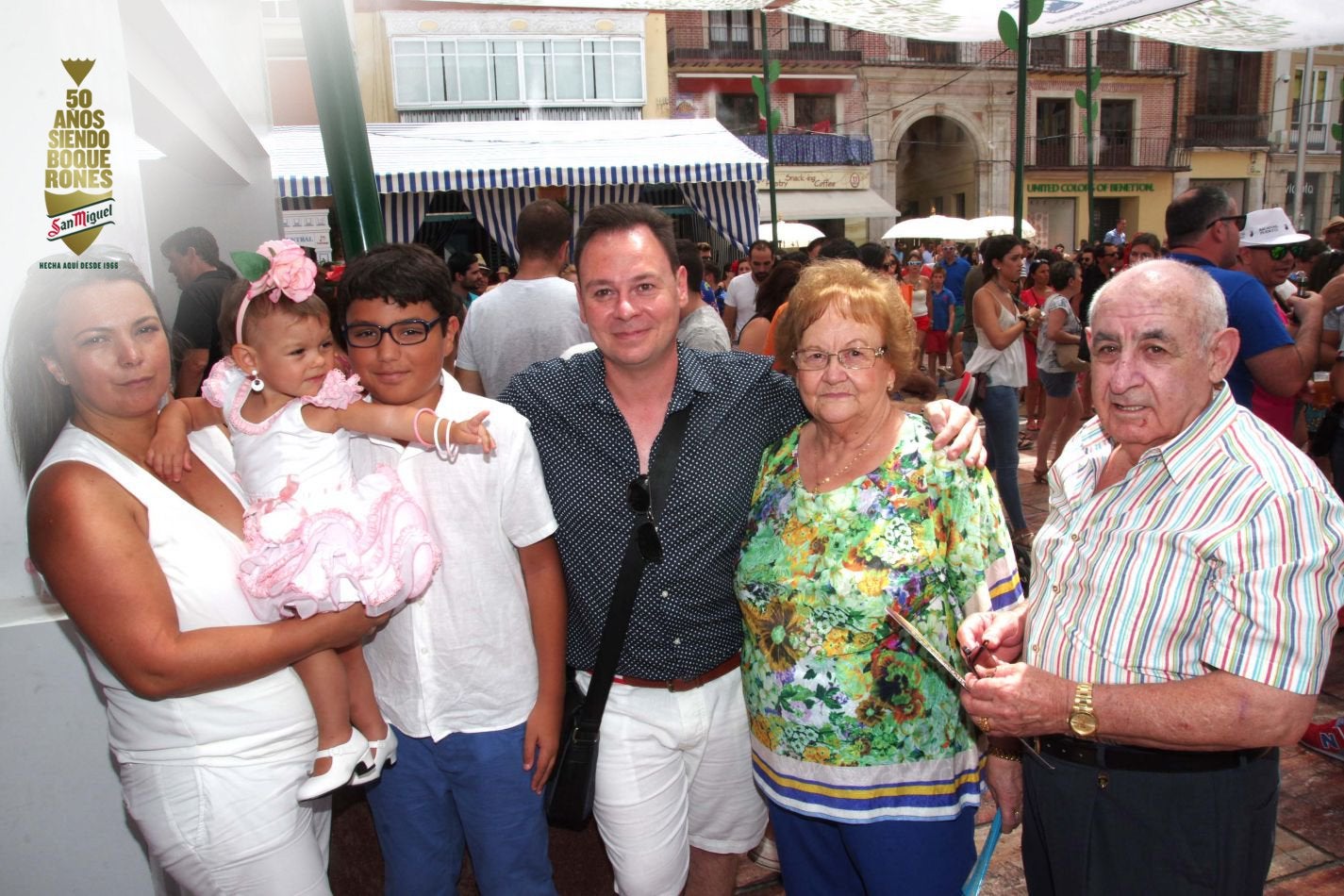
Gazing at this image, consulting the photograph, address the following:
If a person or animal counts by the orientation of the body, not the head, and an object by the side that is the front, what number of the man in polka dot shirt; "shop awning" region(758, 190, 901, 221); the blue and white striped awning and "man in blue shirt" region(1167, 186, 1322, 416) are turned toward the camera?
3

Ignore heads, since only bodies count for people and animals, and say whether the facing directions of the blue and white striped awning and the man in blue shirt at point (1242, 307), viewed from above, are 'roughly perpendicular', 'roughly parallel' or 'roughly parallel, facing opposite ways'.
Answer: roughly perpendicular

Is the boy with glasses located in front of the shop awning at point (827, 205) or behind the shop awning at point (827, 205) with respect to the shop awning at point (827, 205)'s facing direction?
in front

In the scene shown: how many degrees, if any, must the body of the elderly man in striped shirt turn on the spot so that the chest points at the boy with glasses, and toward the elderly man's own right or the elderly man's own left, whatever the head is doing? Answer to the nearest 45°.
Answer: approximately 45° to the elderly man's own right

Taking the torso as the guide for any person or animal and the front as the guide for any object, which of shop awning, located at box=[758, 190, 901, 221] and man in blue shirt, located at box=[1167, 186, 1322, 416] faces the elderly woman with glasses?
the shop awning

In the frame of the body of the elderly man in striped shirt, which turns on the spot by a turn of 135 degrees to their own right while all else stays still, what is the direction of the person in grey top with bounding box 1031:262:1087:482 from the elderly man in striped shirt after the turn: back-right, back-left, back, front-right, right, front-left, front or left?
front

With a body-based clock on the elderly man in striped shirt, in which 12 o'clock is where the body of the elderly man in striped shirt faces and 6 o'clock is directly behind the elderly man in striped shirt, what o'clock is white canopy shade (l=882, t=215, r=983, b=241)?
The white canopy shade is roughly at 4 o'clock from the elderly man in striped shirt.

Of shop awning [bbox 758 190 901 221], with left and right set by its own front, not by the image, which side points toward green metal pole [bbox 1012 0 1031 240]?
front

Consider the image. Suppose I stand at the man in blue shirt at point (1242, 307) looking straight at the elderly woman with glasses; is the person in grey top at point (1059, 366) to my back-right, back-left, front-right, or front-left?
back-right

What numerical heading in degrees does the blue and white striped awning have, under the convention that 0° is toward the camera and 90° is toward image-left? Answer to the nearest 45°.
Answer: approximately 0°

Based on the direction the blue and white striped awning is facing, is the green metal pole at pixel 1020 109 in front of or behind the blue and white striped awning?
in front

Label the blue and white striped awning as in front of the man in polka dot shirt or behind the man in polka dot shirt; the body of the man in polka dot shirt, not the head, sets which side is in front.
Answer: behind

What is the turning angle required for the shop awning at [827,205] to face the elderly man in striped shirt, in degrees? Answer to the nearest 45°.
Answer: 0° — it already faces them
